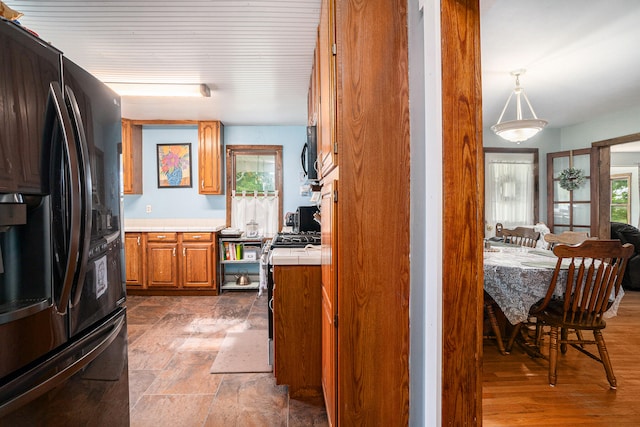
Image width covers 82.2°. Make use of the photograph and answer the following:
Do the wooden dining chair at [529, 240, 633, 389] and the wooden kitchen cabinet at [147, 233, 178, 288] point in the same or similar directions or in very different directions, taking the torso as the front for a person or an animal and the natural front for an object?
very different directions

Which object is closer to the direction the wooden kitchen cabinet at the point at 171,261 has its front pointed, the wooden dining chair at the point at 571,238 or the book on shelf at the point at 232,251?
the wooden dining chair

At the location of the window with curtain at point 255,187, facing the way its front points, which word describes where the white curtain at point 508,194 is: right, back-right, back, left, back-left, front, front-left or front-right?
left

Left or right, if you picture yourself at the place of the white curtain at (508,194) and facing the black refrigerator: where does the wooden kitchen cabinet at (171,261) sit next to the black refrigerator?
right

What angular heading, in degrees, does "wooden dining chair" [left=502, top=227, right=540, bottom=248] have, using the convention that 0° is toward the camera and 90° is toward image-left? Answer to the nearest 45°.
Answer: approximately 0°

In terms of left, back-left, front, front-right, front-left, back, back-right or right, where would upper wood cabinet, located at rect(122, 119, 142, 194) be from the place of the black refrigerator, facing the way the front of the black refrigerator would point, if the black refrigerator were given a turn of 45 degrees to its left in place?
left

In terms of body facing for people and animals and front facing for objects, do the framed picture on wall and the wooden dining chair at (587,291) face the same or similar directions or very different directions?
very different directions

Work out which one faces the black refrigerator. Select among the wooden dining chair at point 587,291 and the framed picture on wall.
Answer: the framed picture on wall

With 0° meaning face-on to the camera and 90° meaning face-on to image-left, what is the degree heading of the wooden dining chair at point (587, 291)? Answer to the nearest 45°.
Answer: approximately 135°

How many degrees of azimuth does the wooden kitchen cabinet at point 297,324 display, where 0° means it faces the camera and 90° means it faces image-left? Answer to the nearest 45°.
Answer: approximately 90°

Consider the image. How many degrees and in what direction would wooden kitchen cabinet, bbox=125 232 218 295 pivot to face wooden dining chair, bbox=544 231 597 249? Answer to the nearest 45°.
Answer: approximately 45° to its left

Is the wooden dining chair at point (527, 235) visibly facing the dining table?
yes

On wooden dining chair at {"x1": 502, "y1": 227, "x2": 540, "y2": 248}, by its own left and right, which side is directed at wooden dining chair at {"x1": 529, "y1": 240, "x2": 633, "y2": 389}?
front
